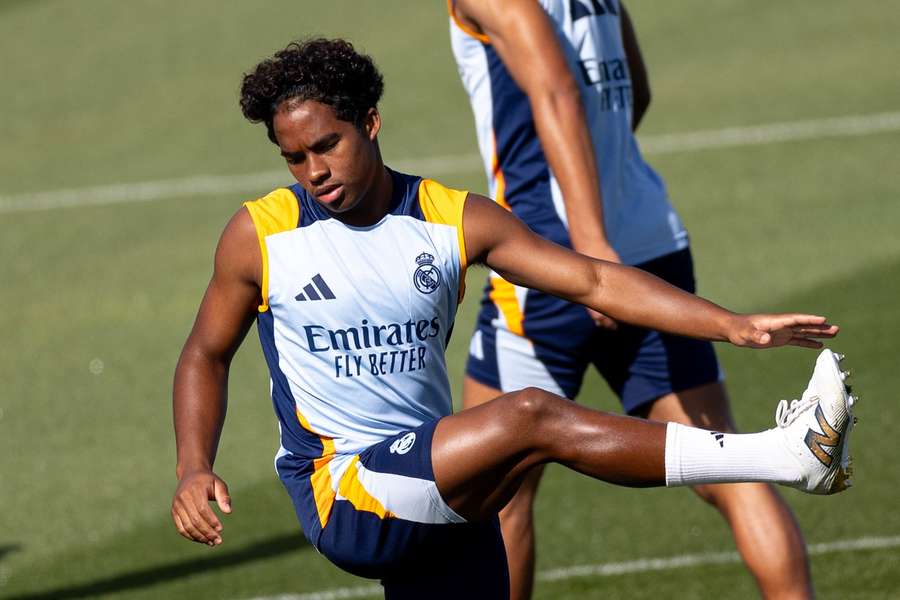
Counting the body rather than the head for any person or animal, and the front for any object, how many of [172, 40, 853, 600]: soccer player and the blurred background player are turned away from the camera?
0

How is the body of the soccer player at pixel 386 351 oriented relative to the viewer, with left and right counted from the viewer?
facing the viewer and to the right of the viewer
